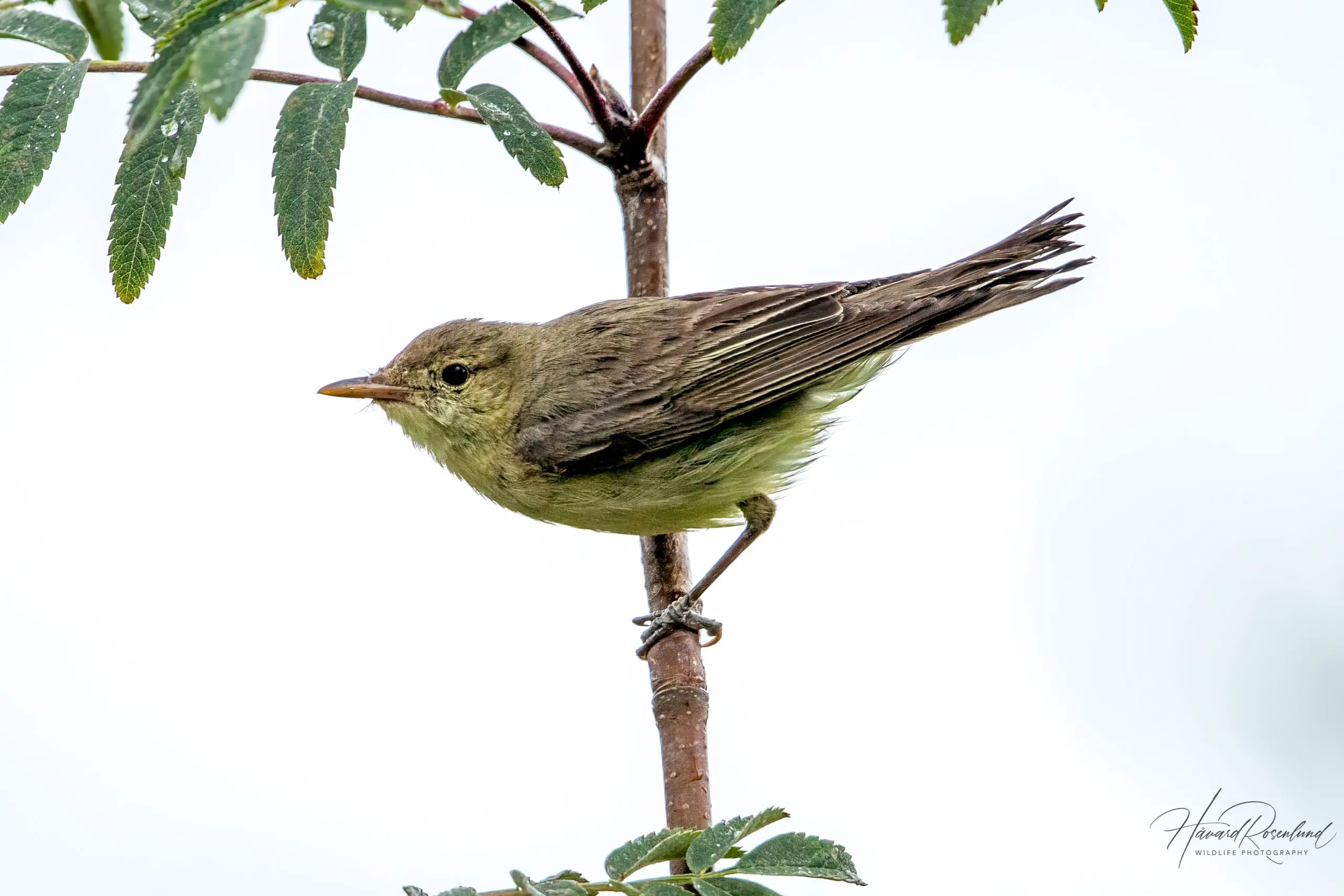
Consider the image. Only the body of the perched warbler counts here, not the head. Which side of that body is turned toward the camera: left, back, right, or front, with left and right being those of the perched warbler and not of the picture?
left
